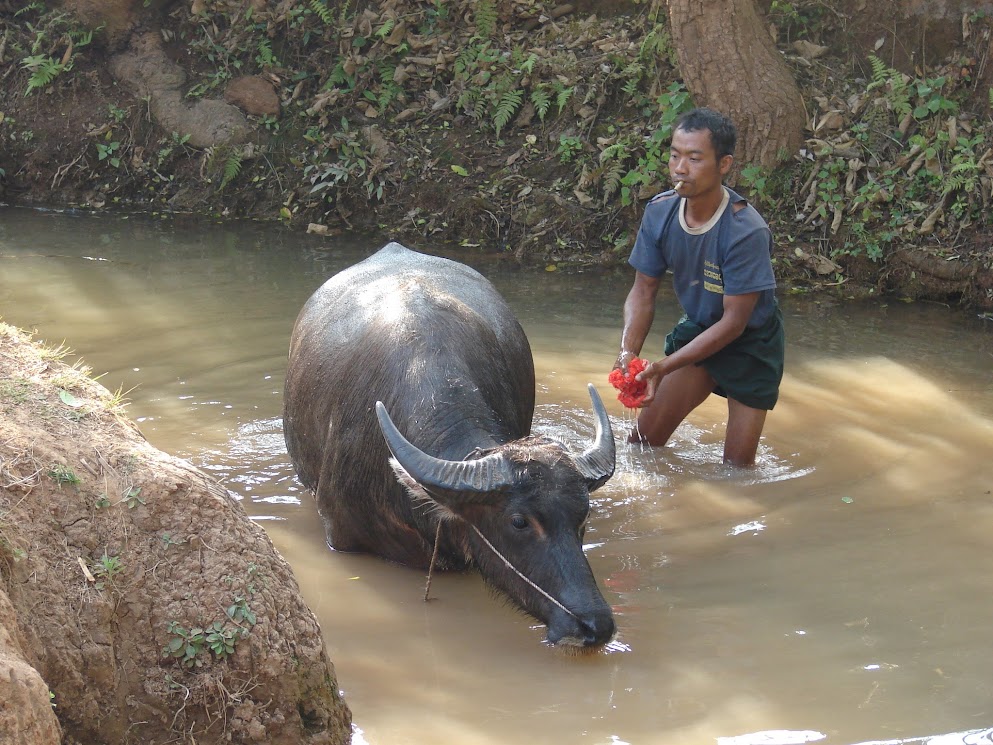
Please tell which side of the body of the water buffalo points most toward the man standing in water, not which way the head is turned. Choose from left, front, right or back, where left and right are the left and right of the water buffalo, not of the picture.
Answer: left

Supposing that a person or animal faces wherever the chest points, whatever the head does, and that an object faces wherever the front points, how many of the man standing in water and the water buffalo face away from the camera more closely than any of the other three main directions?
0

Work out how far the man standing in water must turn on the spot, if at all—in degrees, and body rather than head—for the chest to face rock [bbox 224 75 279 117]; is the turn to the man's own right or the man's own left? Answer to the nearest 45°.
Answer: approximately 90° to the man's own right

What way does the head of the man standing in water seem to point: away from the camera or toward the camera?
toward the camera

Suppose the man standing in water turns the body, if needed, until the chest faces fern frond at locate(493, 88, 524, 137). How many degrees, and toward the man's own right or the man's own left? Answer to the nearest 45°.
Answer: approximately 135° to the man's own right

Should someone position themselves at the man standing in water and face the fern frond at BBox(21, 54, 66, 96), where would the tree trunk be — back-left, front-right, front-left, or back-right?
front-right

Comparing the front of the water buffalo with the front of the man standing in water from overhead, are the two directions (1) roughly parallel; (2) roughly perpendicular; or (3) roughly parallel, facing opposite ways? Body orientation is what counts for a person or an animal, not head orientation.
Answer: roughly perpendicular

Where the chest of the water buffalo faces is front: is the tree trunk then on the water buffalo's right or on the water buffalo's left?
on the water buffalo's left

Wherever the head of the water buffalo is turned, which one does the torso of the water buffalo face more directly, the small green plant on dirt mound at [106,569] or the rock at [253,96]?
the small green plant on dirt mound

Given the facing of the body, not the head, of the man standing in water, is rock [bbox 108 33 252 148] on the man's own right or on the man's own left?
on the man's own right

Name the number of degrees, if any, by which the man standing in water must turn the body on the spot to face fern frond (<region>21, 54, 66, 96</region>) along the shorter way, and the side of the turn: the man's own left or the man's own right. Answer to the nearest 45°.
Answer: approximately 90° to the man's own right
